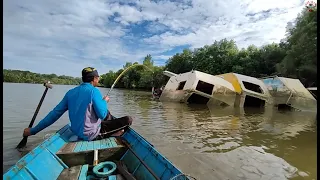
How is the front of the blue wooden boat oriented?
away from the camera

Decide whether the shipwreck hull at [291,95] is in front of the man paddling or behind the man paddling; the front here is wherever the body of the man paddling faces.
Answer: in front
